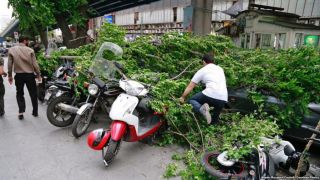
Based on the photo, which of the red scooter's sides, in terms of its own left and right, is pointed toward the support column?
back

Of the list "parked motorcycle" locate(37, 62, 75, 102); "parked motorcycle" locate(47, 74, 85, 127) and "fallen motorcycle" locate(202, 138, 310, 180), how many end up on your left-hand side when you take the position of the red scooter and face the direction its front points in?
1

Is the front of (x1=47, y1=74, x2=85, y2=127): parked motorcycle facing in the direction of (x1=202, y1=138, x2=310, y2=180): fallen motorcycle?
no

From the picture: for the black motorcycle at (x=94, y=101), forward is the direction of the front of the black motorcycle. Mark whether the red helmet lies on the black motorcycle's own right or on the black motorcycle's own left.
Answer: on the black motorcycle's own left

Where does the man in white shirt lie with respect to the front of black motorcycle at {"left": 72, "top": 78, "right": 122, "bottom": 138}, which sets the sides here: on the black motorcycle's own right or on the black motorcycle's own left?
on the black motorcycle's own left

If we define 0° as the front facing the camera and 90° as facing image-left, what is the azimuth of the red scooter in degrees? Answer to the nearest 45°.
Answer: approximately 45°

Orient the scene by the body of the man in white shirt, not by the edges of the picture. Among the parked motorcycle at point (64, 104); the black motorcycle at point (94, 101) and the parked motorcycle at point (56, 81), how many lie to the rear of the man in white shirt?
0

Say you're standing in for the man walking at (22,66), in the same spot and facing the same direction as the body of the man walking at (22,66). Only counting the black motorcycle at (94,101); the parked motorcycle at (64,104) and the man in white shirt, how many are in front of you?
0

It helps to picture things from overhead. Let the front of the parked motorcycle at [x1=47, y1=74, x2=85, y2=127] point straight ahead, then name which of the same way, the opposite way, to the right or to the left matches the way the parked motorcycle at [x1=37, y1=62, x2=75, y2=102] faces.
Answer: the same way
